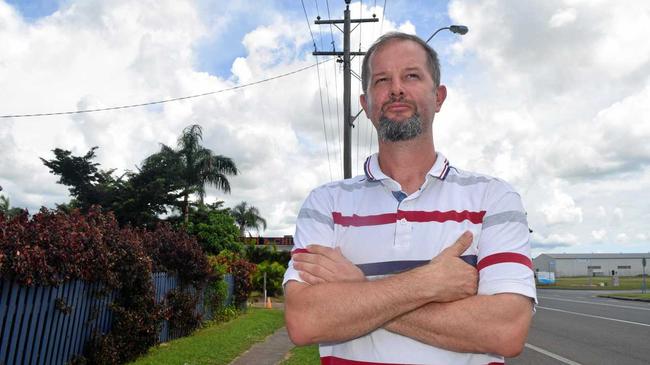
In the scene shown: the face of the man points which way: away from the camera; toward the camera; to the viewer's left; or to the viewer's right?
toward the camera

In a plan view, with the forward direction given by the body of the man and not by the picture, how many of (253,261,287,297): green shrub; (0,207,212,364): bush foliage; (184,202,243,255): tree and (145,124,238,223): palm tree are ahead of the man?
0

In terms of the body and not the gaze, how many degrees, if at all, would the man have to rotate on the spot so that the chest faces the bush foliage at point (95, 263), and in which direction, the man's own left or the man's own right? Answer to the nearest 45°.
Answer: approximately 135° to the man's own right

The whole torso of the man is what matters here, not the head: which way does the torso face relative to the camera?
toward the camera

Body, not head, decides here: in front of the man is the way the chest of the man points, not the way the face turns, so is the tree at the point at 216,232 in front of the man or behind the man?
behind

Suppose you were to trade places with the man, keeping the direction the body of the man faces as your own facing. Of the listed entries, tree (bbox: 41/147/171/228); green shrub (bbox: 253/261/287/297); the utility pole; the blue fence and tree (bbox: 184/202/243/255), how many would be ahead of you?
0

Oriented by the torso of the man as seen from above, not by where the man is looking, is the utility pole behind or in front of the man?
behind

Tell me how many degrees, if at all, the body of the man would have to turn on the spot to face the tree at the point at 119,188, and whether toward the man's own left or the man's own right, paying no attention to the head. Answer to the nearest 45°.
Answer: approximately 135° to the man's own right

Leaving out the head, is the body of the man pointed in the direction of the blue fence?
no

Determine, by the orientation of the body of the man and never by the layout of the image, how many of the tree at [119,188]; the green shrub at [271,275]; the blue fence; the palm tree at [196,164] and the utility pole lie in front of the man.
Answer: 0

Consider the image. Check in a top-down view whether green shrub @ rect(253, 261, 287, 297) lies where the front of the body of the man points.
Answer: no

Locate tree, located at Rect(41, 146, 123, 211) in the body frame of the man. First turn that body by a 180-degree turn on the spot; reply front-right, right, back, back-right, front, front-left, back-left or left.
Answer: front-left

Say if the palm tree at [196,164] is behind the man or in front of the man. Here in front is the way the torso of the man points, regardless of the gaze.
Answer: behind
